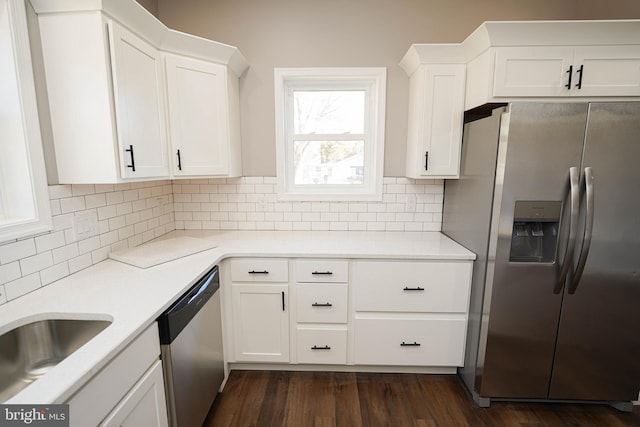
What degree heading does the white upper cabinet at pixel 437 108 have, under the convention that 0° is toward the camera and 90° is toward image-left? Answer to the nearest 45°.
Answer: approximately 0°

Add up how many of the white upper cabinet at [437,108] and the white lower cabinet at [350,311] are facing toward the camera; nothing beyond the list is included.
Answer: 2

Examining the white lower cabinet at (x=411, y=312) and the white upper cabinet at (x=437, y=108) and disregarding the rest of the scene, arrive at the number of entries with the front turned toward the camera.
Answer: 2

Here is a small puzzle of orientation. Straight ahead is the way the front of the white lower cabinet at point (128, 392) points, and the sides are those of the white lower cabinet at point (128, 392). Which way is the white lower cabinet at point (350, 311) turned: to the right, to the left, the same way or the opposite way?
to the right

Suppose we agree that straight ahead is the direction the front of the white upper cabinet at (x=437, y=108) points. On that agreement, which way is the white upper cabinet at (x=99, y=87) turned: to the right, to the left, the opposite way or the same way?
to the left

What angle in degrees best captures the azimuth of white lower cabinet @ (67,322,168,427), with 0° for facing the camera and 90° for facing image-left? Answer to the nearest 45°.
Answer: approximately 315°

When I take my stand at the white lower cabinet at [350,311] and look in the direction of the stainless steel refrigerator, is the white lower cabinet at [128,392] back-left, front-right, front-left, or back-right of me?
back-right

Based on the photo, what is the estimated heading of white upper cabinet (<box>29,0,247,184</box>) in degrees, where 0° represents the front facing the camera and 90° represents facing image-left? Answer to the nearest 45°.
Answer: approximately 315°

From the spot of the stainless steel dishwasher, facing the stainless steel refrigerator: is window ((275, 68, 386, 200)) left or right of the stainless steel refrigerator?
left
